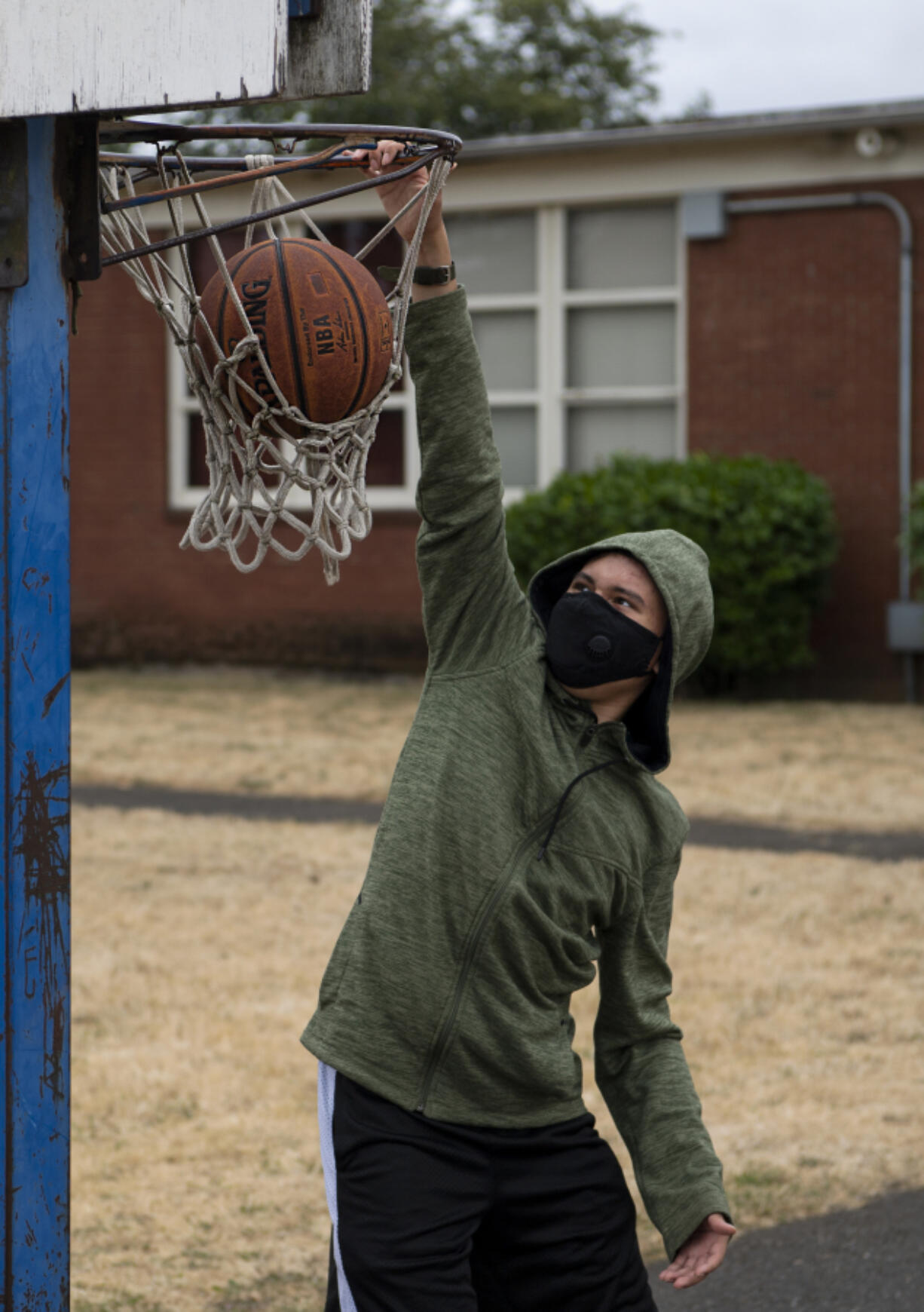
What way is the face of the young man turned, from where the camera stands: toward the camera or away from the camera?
toward the camera

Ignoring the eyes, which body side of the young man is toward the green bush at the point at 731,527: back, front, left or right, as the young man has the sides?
back

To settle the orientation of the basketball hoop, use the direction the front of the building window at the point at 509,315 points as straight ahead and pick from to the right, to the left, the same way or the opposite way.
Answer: to the left

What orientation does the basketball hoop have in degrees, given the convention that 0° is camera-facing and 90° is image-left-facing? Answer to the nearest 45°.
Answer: approximately 270°

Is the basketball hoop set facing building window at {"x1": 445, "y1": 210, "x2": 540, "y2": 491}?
no

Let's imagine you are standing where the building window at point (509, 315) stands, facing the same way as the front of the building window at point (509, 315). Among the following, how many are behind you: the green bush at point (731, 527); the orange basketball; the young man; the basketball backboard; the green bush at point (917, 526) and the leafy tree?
1

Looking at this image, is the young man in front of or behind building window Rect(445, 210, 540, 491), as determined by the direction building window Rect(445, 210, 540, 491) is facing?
in front

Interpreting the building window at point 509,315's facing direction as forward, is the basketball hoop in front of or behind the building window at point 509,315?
in front

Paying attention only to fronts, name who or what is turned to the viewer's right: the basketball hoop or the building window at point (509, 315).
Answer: the basketball hoop

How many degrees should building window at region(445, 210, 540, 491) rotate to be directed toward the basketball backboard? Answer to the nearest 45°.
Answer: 0° — it already faces it

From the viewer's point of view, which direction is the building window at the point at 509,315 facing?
toward the camera

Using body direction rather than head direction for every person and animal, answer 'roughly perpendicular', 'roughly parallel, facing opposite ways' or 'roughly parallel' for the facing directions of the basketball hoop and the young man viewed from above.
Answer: roughly perpendicular

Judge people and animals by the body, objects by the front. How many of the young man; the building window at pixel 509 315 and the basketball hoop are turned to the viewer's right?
1
